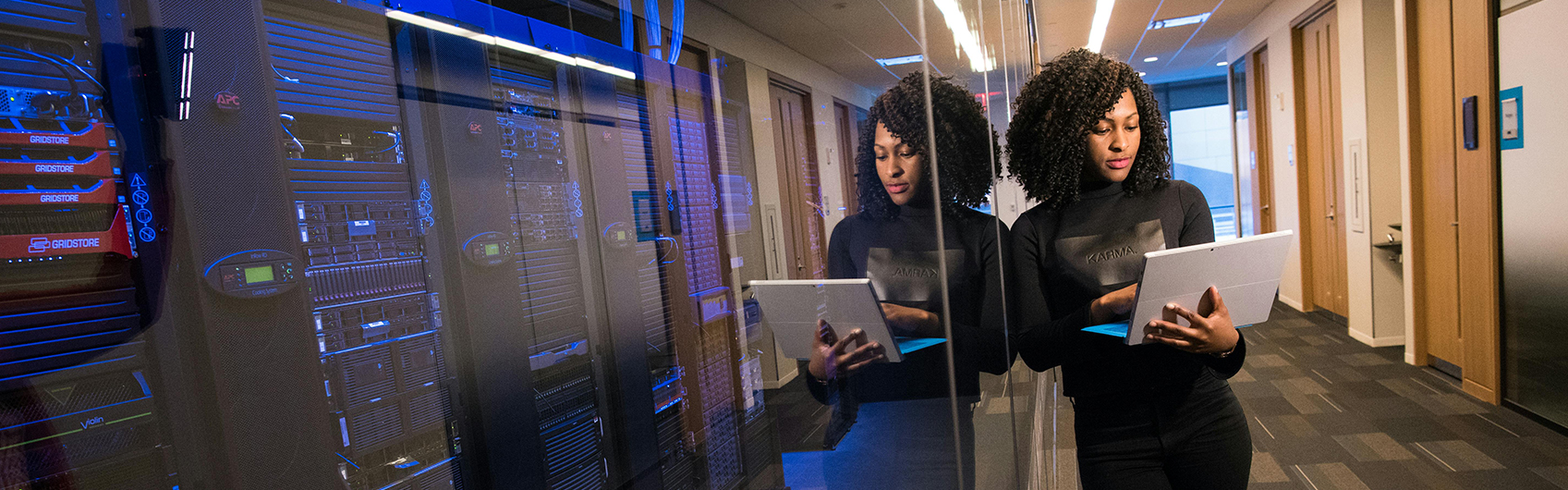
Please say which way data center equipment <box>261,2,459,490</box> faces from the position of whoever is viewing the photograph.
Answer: facing the viewer and to the right of the viewer

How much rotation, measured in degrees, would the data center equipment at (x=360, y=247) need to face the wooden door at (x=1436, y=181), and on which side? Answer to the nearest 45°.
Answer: approximately 45° to its left

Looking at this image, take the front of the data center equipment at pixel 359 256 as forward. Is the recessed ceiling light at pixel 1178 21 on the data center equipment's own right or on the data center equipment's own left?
on the data center equipment's own left

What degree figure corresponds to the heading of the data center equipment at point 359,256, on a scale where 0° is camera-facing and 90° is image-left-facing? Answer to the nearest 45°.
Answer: approximately 315°
